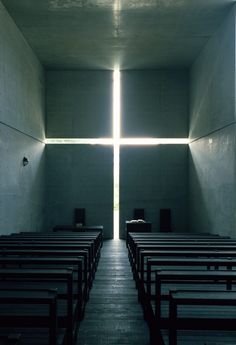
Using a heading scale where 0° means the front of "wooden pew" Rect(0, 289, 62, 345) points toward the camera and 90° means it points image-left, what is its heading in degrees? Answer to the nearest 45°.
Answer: approximately 180°

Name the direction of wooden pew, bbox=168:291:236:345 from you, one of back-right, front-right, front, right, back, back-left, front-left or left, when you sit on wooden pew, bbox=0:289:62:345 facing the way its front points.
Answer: right
